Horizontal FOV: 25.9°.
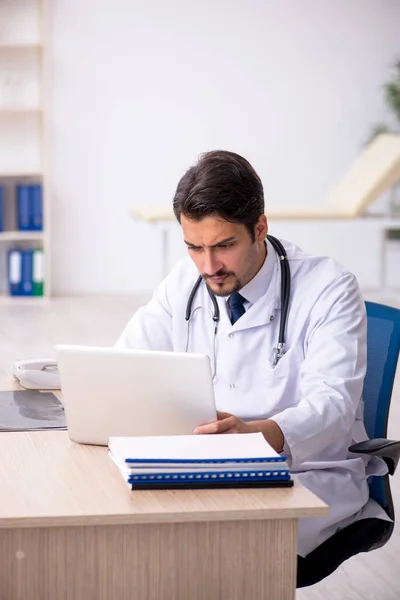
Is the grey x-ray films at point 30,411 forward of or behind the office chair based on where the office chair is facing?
forward

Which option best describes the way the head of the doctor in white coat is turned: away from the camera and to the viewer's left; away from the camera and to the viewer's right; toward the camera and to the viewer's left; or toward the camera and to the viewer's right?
toward the camera and to the viewer's left

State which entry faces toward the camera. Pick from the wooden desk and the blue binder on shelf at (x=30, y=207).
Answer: the blue binder on shelf

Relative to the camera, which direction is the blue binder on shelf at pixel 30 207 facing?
toward the camera

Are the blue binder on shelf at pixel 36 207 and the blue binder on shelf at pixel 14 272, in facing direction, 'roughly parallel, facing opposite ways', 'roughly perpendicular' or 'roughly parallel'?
roughly parallel

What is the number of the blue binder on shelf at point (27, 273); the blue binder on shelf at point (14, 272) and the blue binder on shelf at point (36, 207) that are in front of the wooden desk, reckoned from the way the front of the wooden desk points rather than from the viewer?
3

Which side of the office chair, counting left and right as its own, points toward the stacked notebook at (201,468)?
front

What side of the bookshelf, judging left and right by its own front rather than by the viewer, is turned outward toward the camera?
front

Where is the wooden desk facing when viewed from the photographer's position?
facing away from the viewer

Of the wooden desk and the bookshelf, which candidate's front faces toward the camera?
the bookshelf

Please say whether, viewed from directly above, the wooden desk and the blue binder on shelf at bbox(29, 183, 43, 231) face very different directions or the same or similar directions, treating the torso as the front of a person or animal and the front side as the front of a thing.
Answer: very different directions

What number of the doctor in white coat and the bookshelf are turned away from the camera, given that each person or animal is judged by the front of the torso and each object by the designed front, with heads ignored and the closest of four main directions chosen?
0

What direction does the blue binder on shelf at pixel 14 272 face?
toward the camera

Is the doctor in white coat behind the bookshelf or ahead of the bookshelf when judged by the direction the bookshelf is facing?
ahead

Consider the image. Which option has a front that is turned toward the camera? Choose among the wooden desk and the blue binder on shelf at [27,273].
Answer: the blue binder on shelf

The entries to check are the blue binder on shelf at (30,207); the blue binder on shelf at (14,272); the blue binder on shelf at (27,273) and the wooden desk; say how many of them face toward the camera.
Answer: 3

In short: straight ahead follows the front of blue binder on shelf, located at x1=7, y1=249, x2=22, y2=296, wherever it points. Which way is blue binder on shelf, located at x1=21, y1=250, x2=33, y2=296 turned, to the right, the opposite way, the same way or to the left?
the same way

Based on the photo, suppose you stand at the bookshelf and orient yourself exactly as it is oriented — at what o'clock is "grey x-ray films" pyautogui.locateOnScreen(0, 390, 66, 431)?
The grey x-ray films is roughly at 12 o'clock from the bookshelf.
